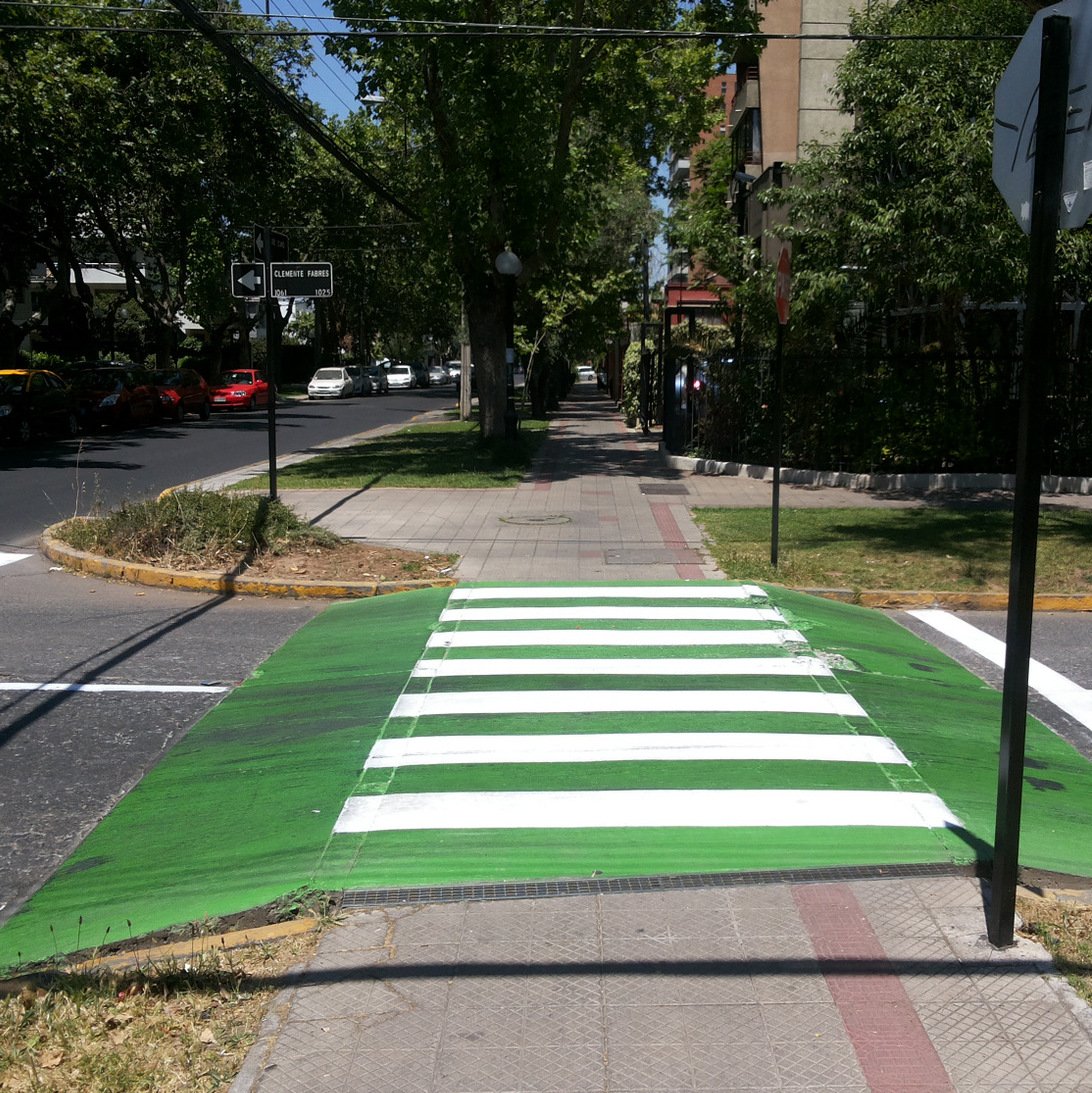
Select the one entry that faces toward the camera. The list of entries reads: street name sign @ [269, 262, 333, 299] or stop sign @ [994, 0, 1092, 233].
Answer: the street name sign

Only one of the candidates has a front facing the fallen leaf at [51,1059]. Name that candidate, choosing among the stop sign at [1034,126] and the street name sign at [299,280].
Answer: the street name sign

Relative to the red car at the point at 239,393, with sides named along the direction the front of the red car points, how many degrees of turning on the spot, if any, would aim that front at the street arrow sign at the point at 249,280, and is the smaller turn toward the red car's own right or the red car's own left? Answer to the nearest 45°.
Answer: approximately 45° to the red car's own left

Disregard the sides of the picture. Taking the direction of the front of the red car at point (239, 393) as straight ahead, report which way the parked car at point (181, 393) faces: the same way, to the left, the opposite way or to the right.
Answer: the same way

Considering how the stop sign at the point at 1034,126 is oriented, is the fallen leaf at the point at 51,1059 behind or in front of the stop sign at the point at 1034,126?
behind

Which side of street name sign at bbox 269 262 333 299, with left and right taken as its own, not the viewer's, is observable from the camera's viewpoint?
front

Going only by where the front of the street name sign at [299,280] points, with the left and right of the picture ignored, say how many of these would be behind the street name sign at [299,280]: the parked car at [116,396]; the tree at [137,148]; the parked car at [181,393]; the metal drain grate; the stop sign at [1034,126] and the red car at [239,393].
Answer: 4

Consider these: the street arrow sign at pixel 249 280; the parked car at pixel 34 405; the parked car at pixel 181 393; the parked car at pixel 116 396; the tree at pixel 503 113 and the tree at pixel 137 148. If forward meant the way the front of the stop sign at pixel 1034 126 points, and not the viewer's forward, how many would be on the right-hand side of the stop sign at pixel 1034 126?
0

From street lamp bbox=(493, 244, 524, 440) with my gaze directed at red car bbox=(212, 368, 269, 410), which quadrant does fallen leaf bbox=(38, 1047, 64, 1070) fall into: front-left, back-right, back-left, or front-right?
back-left

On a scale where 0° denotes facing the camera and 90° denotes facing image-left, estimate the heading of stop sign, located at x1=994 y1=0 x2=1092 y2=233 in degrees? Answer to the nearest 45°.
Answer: approximately 225°

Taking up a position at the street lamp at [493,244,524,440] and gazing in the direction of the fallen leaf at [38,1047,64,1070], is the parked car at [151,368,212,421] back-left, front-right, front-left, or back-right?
back-right

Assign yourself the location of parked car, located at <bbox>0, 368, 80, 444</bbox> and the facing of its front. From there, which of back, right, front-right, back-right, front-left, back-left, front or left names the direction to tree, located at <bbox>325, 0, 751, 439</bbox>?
left

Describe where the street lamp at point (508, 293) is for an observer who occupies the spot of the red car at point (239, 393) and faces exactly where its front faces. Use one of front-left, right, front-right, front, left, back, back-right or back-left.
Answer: front-left

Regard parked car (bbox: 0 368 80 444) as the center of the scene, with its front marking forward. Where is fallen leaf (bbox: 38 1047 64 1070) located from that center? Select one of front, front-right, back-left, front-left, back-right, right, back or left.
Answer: front-left

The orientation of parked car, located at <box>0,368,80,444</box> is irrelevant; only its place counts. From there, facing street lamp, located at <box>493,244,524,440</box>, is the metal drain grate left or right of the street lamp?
right

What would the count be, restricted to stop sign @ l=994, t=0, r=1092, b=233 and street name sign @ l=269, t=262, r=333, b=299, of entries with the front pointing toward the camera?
1

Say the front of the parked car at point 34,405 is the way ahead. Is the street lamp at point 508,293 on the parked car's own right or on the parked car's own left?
on the parked car's own left

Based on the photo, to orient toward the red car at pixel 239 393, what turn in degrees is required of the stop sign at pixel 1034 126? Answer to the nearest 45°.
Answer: approximately 90° to its left

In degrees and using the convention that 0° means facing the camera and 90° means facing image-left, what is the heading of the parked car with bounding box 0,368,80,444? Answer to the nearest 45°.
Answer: approximately 45°

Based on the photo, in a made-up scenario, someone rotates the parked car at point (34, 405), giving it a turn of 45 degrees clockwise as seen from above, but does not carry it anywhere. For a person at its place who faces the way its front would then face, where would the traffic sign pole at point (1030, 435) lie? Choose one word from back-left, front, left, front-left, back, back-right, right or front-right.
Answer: left
